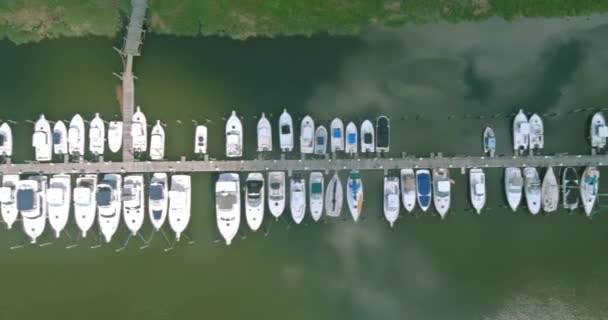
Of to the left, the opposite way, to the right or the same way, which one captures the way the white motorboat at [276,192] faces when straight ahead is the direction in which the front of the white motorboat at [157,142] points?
the opposite way

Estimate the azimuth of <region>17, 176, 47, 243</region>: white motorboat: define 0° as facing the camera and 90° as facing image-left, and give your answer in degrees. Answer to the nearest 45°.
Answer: approximately 0°

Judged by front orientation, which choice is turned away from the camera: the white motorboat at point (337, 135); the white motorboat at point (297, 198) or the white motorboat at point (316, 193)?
the white motorboat at point (337, 135)

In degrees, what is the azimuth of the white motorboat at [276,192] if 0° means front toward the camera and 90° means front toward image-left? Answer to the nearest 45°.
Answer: approximately 0°

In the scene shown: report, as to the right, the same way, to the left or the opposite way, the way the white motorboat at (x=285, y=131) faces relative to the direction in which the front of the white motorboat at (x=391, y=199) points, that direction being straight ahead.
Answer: the opposite way

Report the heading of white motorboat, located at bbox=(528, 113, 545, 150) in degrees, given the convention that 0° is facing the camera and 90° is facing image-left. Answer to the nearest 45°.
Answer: approximately 180°

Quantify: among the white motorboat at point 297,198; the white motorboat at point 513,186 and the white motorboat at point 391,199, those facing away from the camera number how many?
0

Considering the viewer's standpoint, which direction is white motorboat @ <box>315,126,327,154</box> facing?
facing away from the viewer

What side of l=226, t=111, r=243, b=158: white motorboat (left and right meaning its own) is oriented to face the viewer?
back

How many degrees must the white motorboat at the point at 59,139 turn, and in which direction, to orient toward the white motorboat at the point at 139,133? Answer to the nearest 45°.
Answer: approximately 135° to its right

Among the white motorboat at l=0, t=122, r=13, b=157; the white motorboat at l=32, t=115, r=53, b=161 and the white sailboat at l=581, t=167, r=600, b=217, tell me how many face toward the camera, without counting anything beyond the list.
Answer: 1

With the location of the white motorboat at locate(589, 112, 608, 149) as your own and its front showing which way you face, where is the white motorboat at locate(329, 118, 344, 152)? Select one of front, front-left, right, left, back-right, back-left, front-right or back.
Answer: back-left

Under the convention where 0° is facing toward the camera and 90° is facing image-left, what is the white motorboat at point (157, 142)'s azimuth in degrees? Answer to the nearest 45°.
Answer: approximately 180°

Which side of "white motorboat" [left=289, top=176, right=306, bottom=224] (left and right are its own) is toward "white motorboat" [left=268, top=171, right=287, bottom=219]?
right

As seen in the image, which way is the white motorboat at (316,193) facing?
toward the camera

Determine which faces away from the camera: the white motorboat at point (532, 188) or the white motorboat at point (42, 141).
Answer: the white motorboat at point (42, 141)

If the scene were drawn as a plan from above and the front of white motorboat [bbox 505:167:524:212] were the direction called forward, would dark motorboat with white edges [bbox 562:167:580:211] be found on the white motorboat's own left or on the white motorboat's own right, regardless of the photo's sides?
on the white motorboat's own left
